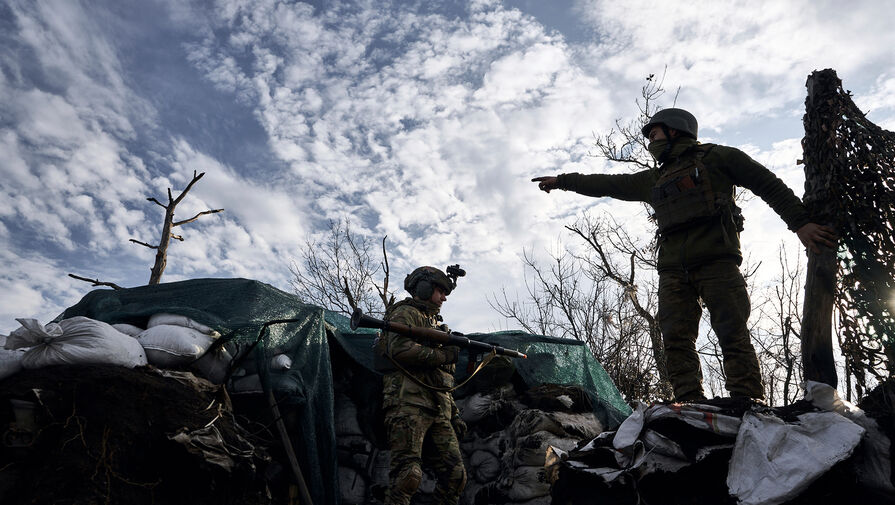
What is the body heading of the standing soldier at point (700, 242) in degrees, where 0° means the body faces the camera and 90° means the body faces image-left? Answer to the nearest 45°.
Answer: approximately 45°

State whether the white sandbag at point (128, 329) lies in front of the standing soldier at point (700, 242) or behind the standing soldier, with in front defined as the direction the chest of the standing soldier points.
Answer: in front

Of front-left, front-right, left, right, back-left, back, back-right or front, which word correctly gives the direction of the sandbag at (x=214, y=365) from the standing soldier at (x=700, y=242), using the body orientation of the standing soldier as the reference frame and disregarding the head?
front-right

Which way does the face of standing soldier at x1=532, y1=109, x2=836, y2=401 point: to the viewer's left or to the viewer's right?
to the viewer's left

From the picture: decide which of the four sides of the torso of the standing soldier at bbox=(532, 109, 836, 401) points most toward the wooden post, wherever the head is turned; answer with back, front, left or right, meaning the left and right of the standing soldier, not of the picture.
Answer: left

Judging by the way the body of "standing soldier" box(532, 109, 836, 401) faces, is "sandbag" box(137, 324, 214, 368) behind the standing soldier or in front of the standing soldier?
in front

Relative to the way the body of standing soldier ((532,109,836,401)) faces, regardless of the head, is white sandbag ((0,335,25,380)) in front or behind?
in front

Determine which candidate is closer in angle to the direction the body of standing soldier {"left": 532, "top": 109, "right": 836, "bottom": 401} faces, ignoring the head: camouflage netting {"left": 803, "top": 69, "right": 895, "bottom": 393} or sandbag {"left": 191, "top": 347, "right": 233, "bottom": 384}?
the sandbag

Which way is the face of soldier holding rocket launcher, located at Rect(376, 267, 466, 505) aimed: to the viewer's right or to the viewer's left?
to the viewer's right

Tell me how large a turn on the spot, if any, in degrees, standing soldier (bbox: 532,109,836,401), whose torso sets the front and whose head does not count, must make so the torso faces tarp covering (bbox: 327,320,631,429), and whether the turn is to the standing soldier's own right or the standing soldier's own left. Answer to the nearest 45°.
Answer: approximately 90° to the standing soldier's own right
